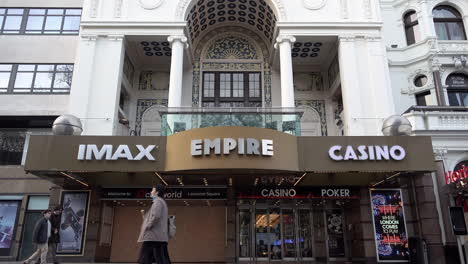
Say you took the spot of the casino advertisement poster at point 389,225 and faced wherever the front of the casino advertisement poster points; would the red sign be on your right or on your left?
on your left

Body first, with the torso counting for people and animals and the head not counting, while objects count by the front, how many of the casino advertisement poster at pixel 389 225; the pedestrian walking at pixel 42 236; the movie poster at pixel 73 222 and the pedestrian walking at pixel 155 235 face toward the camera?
2

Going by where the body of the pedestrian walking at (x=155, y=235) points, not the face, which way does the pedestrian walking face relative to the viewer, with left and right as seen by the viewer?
facing to the left of the viewer

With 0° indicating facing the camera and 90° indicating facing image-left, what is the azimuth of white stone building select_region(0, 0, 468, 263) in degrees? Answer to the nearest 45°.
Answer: approximately 0°

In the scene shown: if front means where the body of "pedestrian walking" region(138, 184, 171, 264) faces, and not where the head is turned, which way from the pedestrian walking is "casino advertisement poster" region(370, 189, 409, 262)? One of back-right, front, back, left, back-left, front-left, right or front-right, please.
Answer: back-right

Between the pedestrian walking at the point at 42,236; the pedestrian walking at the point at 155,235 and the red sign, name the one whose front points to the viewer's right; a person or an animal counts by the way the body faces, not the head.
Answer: the pedestrian walking at the point at 42,236

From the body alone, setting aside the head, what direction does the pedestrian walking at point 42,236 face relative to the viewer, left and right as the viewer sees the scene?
facing to the right of the viewer

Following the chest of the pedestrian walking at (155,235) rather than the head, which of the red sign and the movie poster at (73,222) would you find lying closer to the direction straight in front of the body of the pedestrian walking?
the movie poster

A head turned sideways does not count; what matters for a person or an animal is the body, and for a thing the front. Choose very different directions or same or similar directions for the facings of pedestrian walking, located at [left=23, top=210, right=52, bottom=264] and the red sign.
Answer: very different directions
